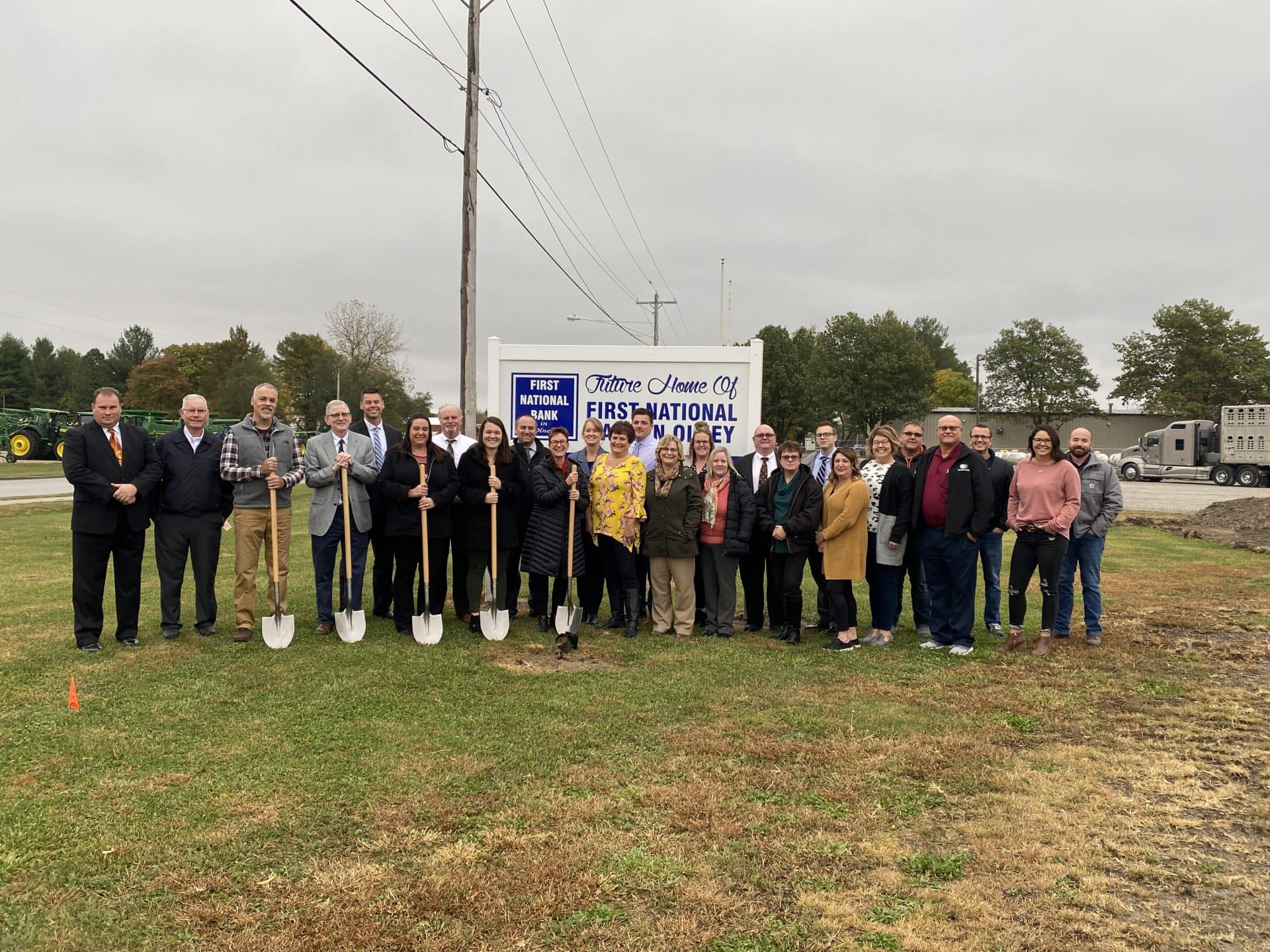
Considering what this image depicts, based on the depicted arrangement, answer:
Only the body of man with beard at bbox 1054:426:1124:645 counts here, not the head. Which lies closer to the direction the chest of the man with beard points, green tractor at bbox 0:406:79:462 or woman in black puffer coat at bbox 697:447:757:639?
the woman in black puffer coat

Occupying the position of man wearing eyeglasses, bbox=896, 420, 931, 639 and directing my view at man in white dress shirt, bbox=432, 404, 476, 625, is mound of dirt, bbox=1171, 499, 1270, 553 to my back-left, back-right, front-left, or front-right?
back-right

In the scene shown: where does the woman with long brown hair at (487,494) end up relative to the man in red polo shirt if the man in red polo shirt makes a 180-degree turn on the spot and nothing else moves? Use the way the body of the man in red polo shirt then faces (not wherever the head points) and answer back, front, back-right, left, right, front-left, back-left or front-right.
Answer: back-left

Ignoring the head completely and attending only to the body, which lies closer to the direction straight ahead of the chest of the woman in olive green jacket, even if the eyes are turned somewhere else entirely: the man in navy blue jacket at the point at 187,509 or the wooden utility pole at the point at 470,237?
the man in navy blue jacket

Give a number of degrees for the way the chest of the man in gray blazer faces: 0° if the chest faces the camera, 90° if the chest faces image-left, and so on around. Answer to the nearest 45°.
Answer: approximately 0°

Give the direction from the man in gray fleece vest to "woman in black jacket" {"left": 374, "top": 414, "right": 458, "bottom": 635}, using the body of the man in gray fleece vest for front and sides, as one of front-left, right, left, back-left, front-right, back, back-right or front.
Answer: left
